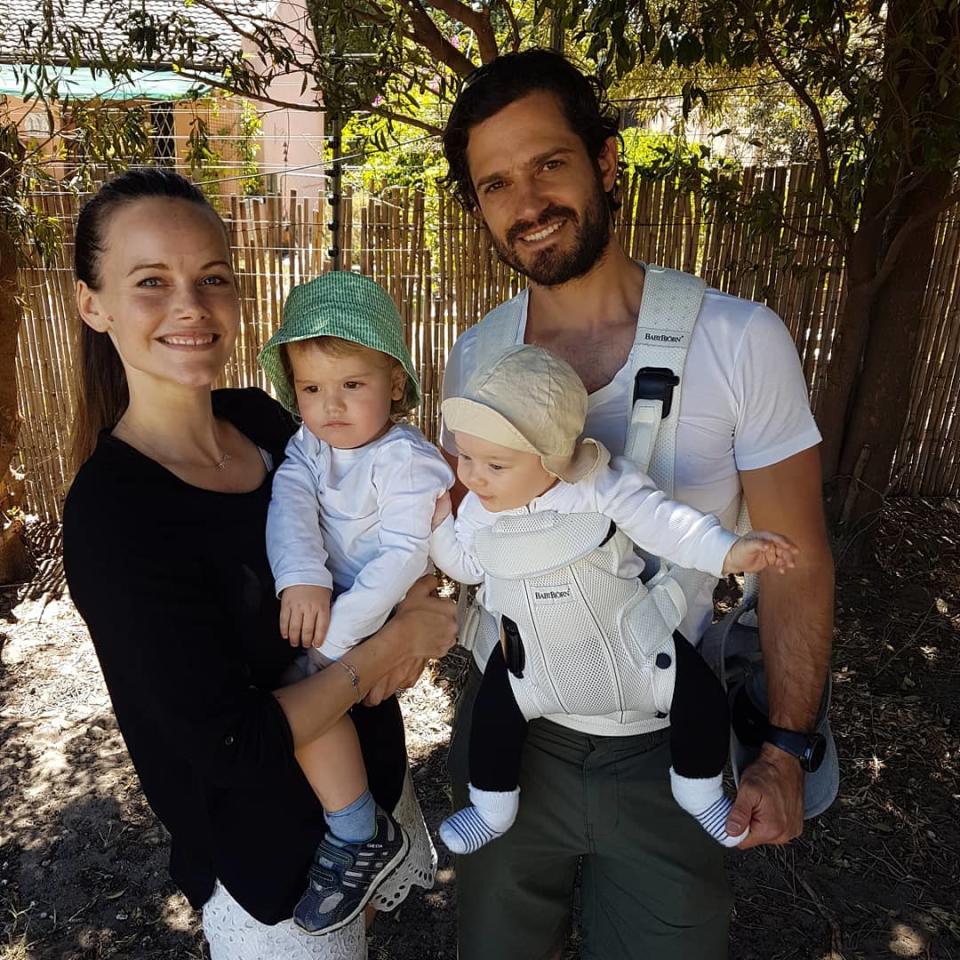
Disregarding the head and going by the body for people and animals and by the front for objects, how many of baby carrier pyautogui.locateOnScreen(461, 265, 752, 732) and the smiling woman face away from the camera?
0

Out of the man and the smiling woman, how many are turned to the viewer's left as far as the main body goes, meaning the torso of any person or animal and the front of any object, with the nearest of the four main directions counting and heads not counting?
0

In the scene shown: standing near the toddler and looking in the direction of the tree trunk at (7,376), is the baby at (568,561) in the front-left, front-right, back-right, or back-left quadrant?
back-right

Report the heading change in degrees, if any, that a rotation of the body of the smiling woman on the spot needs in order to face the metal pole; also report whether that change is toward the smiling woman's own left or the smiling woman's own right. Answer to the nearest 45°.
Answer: approximately 135° to the smiling woman's own left

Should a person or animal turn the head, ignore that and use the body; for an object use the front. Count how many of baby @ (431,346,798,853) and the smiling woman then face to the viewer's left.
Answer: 0

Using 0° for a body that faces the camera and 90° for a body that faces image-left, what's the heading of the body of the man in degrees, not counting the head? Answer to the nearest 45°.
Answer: approximately 0°

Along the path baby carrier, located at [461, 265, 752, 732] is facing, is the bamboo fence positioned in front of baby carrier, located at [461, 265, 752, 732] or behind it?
behind

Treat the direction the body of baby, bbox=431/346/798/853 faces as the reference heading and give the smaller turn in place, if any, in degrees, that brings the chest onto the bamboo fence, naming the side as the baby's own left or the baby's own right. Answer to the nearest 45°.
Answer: approximately 180°

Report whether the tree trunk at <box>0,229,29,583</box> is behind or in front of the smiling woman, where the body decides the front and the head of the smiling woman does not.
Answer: behind
